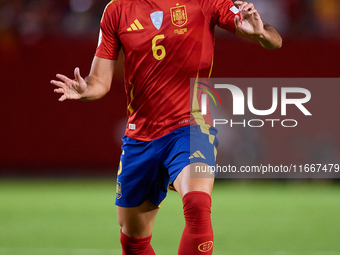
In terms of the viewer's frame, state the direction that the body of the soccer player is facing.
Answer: toward the camera
